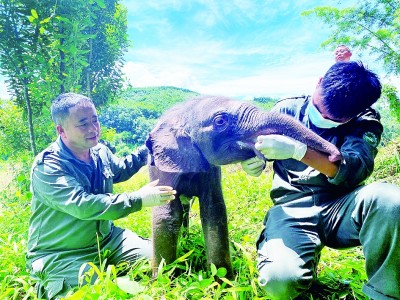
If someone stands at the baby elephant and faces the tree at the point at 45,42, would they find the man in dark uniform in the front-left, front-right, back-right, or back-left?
back-right

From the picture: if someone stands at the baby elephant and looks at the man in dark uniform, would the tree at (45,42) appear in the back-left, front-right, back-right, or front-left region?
back-left

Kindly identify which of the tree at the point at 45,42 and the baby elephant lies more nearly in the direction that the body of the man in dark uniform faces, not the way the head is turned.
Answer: the baby elephant

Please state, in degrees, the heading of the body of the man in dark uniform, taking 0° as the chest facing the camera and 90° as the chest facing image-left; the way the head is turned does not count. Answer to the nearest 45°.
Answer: approximately 45°

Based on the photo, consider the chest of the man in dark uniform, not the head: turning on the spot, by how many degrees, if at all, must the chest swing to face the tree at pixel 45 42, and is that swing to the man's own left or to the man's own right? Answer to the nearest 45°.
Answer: approximately 90° to the man's own right

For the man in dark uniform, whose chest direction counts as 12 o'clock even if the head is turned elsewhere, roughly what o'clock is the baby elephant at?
The baby elephant is roughly at 1 o'clock from the man in dark uniform.
